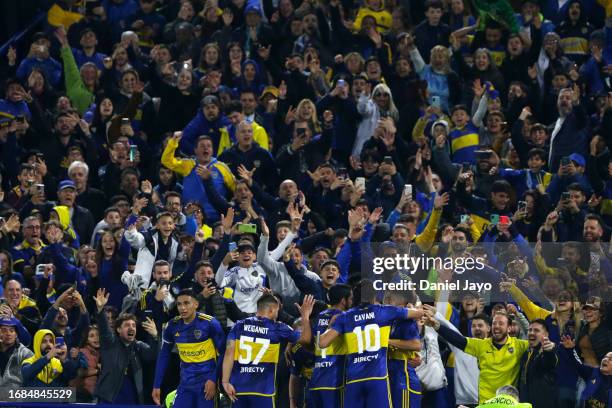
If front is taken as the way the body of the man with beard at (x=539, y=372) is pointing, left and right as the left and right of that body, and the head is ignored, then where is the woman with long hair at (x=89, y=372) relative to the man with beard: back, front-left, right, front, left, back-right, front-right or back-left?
front-right

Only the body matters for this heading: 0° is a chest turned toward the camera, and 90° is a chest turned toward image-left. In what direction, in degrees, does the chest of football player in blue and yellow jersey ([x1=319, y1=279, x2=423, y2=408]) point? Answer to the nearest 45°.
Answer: approximately 180°

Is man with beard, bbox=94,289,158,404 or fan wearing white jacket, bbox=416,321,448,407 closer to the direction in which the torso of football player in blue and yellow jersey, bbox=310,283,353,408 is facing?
the fan wearing white jacket

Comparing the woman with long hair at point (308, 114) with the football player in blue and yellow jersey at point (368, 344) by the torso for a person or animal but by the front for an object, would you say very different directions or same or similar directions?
very different directions
